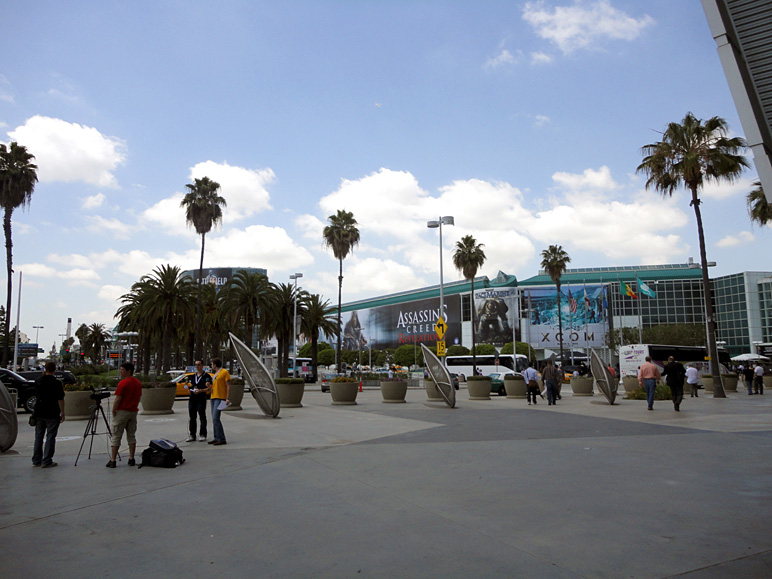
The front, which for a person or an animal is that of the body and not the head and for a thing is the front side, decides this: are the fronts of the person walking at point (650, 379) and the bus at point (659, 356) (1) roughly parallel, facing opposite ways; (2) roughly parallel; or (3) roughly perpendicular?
roughly perpendicular

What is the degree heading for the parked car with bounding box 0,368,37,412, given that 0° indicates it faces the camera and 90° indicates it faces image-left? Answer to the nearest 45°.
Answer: approximately 270°

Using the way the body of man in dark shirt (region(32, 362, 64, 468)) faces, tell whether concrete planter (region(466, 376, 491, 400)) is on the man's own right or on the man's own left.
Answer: on the man's own right

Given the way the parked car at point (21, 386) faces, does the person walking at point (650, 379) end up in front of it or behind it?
in front

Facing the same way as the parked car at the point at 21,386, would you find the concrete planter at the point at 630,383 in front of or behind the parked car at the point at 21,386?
in front
